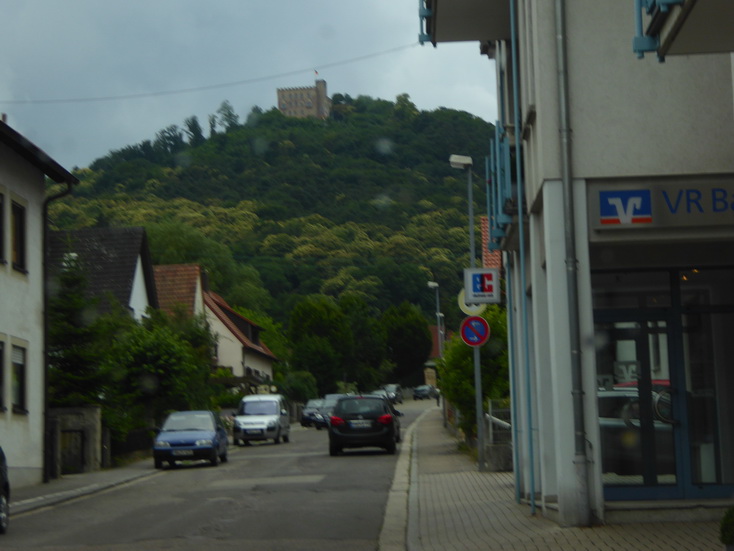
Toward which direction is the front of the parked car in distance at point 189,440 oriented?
toward the camera

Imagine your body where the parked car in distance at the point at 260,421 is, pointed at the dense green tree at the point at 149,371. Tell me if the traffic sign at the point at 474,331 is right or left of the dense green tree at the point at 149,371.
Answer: left

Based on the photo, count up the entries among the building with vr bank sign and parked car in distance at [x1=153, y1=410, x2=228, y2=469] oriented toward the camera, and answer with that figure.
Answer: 2

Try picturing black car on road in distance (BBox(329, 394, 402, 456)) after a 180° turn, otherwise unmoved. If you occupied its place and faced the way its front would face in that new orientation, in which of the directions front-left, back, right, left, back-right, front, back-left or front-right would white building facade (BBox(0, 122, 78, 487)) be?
front-right

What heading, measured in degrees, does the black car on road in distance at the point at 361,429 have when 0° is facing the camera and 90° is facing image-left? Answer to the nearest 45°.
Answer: approximately 180°

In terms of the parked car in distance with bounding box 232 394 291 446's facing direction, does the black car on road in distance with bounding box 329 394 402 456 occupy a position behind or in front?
in front

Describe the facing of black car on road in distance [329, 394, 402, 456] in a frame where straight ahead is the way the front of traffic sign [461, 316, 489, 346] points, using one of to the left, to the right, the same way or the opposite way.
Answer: the opposite way

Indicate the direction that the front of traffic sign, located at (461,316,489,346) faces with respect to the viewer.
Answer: facing the viewer

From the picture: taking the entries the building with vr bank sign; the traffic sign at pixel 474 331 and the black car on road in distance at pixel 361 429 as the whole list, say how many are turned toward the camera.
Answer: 2

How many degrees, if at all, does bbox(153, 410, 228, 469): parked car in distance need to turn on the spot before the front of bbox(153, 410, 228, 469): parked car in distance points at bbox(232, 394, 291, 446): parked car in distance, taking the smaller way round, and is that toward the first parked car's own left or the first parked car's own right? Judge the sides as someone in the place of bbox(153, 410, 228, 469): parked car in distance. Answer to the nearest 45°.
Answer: approximately 180°

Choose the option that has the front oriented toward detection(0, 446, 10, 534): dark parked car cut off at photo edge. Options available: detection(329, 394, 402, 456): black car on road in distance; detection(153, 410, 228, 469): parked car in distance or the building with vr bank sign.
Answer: detection(153, 410, 228, 469): parked car in distance

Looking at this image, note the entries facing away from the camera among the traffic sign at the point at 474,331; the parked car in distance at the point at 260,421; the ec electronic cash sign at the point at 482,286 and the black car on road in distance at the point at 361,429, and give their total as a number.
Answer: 1

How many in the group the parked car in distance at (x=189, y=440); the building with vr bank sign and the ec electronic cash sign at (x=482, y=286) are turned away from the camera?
0

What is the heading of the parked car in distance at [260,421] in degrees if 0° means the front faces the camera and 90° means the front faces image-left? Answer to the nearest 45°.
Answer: approximately 0°

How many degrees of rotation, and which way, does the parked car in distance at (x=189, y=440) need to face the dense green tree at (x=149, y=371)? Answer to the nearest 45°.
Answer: approximately 180°
